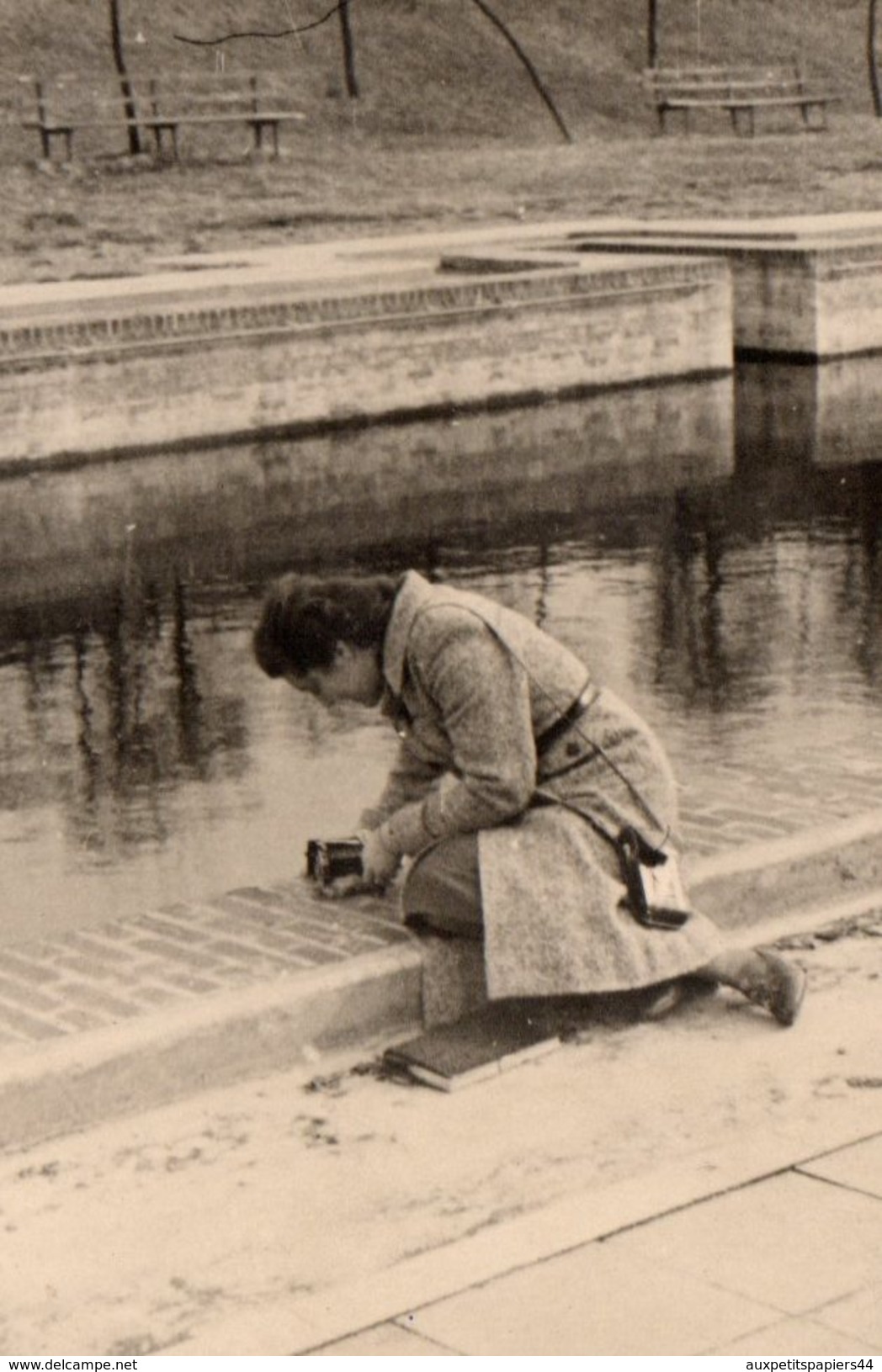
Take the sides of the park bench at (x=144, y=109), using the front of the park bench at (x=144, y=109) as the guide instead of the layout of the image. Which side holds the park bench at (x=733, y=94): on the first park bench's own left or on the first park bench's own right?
on the first park bench's own left

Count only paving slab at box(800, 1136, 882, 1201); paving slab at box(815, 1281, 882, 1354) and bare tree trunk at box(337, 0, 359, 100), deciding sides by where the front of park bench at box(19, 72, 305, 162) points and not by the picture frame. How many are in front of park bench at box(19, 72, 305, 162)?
2

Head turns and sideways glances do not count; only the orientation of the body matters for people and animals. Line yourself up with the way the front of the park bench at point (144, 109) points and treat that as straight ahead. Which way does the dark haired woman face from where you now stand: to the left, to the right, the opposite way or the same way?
to the right

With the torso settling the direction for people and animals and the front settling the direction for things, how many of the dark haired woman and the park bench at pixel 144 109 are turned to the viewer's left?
1

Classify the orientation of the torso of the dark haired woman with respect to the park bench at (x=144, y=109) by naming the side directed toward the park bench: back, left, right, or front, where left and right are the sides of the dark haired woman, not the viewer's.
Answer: right

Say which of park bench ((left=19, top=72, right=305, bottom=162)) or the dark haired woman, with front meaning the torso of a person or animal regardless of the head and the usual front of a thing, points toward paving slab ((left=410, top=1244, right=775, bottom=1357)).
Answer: the park bench

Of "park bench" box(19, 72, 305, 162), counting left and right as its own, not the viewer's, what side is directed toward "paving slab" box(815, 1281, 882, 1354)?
front

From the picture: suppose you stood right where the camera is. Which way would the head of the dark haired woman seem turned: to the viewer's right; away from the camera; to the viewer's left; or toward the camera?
to the viewer's left

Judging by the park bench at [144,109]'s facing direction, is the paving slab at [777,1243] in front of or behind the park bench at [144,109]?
in front

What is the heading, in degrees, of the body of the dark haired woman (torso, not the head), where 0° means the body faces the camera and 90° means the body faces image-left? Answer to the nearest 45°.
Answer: approximately 90°

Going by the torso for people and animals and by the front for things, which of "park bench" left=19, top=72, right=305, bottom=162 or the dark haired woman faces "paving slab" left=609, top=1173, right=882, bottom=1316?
the park bench

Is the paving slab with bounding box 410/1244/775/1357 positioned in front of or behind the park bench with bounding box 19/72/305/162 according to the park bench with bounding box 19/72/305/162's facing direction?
in front

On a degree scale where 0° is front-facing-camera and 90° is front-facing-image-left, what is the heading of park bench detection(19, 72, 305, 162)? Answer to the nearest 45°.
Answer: approximately 0°

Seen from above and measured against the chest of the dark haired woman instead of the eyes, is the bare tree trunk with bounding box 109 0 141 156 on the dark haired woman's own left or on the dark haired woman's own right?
on the dark haired woman's own right
